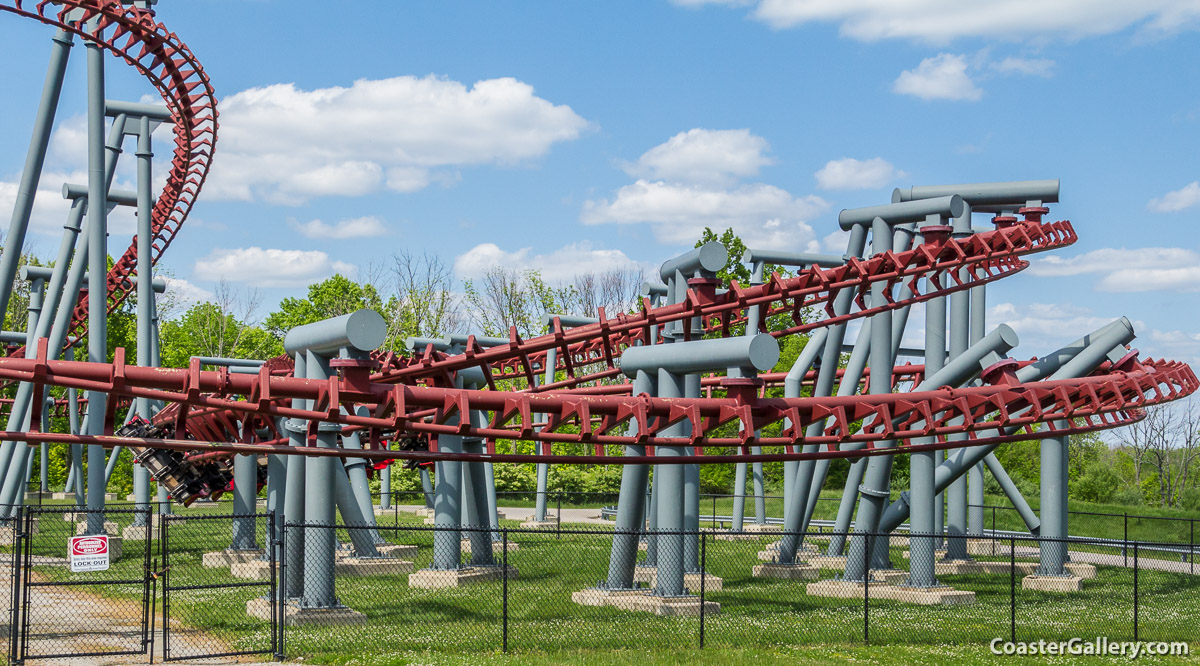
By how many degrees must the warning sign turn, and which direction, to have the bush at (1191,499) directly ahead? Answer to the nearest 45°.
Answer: approximately 135° to its left

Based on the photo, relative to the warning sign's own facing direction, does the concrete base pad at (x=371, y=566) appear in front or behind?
behind

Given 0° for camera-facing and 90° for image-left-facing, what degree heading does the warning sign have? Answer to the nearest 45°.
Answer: approximately 0°

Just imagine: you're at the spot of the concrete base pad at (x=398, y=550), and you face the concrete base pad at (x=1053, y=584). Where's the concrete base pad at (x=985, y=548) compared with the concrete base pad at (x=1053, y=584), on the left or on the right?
left

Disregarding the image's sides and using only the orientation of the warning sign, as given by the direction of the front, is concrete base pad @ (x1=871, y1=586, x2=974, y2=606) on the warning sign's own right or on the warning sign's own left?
on the warning sign's own left
